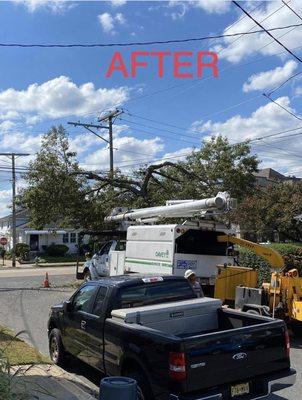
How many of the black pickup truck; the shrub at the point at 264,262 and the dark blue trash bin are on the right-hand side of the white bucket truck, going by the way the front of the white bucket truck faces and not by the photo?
1

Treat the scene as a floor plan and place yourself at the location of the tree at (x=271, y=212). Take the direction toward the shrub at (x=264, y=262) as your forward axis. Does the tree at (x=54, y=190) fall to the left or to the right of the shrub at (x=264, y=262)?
right

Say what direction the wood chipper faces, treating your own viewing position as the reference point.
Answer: facing away from the viewer and to the left of the viewer

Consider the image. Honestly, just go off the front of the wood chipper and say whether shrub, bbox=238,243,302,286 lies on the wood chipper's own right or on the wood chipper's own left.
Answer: on the wood chipper's own right

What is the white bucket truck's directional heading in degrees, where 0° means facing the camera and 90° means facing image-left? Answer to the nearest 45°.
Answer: approximately 135°

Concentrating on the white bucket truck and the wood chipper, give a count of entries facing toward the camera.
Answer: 0

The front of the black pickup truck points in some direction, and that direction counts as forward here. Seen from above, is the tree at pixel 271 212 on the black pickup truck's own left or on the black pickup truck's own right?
on the black pickup truck's own right

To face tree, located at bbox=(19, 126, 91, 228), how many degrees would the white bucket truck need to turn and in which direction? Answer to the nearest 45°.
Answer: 0° — it already faces it

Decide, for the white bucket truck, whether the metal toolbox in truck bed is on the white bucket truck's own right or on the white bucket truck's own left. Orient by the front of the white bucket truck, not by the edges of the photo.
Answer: on the white bucket truck's own left

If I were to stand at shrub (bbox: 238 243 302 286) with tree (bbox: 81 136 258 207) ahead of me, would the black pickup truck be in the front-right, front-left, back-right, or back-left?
back-left

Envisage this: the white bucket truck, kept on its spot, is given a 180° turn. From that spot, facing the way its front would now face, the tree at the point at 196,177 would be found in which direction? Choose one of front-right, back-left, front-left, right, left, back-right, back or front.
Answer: back-left

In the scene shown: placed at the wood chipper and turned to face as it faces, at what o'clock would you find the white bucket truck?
The white bucket truck is roughly at 12 o'clock from the wood chipper.

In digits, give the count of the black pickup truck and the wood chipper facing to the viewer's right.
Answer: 0

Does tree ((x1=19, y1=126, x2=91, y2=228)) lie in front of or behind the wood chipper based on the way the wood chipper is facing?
in front
